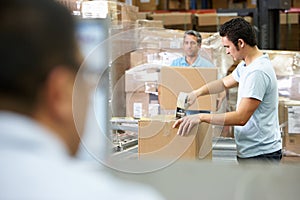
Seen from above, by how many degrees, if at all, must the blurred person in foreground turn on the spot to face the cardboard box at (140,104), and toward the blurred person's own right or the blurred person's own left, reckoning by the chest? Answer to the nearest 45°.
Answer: approximately 45° to the blurred person's own left

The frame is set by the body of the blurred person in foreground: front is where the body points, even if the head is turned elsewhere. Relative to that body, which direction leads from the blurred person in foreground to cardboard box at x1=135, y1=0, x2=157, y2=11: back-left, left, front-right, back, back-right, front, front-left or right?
front-left

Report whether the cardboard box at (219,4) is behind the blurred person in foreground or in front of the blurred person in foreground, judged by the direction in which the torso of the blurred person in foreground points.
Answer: in front

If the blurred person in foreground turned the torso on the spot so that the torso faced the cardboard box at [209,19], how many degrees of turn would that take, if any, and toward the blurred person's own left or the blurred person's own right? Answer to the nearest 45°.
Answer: approximately 45° to the blurred person's own left

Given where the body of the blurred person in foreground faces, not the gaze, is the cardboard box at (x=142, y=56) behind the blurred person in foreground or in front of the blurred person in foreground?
in front

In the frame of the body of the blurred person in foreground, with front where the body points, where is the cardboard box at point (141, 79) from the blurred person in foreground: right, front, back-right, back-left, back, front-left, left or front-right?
front-left

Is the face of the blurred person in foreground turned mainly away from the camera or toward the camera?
away from the camera

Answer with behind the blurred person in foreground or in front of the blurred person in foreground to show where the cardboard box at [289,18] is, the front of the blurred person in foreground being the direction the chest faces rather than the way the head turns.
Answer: in front

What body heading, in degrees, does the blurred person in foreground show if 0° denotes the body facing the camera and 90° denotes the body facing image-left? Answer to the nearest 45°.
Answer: approximately 225°

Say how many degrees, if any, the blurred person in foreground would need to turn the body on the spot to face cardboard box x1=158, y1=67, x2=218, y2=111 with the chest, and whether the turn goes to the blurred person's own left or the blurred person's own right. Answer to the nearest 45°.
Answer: approximately 45° to the blurred person's own left
